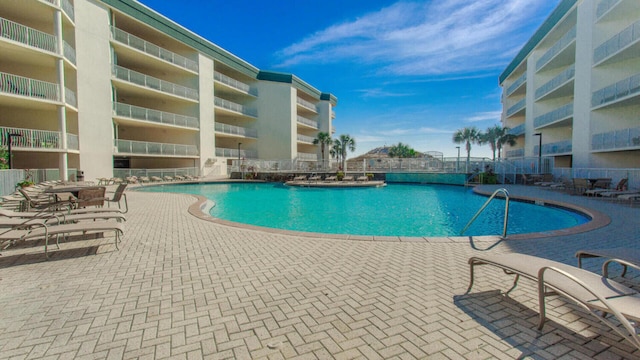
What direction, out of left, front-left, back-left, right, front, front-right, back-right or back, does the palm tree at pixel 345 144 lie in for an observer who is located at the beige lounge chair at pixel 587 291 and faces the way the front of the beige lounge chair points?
front

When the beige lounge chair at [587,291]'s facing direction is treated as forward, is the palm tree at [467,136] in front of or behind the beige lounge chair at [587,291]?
in front

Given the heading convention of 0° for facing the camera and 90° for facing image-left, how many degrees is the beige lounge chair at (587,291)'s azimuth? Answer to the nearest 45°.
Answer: approximately 135°

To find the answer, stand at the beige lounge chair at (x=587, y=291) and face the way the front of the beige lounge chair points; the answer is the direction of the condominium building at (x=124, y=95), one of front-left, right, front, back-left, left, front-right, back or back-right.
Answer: front-left

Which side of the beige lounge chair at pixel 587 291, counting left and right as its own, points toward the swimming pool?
front

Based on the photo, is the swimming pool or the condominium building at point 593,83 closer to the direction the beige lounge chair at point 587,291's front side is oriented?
the swimming pool

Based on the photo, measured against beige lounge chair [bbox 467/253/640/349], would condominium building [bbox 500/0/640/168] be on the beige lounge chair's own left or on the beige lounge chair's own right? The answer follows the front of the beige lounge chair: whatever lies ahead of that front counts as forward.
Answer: on the beige lounge chair's own right

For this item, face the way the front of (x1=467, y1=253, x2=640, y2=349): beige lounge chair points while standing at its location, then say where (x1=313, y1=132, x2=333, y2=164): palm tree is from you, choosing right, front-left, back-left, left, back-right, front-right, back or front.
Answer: front

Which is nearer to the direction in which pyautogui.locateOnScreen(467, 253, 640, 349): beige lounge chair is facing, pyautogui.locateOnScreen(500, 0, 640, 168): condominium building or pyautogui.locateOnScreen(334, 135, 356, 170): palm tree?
the palm tree

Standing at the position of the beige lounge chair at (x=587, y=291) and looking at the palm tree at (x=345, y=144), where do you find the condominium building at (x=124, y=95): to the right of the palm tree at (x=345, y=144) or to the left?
left
